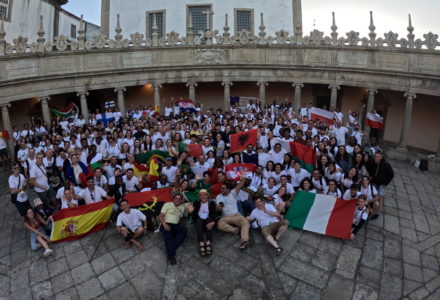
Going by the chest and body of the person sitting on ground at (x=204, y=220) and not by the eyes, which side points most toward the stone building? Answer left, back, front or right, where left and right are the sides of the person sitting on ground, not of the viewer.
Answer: back

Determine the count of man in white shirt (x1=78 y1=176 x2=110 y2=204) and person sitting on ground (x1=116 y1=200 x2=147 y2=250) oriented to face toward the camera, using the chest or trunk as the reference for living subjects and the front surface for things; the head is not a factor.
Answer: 2

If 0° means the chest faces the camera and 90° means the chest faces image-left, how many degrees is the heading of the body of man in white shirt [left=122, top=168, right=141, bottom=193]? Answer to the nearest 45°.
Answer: approximately 0°

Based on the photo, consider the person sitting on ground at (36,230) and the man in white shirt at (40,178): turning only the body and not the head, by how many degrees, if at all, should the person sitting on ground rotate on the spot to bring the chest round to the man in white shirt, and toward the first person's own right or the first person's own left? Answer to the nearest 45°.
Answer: approximately 135° to the first person's own left

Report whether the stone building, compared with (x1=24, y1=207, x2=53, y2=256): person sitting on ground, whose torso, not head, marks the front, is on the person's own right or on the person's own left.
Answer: on the person's own left

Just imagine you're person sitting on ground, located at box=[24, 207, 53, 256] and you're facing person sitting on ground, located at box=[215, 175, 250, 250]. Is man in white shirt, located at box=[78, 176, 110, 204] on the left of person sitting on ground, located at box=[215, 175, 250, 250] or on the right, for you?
left

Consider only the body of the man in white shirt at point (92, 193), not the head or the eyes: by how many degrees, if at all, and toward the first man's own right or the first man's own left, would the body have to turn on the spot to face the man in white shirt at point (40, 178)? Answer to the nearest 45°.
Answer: approximately 135° to the first man's own right
